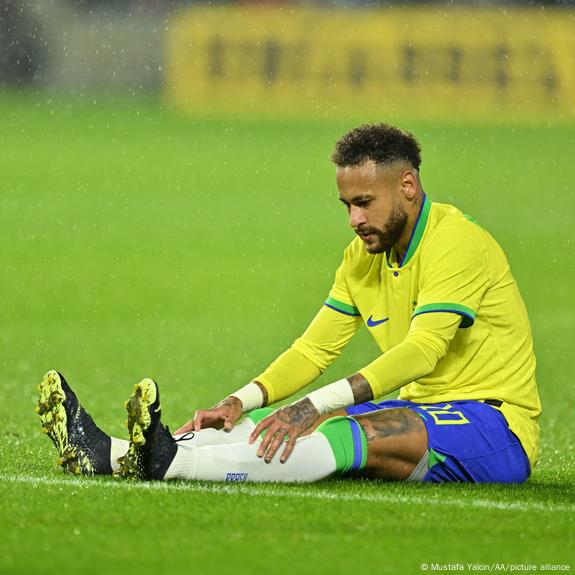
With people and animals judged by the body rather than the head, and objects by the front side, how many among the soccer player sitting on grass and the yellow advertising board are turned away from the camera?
0

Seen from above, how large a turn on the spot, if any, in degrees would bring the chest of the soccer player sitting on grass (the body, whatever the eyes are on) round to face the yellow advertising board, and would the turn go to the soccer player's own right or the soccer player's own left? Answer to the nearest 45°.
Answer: approximately 135° to the soccer player's own right

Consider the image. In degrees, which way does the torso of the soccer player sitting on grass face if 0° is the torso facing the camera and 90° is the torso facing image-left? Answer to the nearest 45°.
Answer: approximately 45°

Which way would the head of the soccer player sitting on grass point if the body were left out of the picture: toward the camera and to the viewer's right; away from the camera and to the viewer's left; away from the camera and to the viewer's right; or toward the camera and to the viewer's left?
toward the camera and to the viewer's left

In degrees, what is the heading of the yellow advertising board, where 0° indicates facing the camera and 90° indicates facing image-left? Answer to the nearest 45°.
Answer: approximately 0°

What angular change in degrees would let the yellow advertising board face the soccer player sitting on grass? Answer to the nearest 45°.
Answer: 0° — it already faces them
